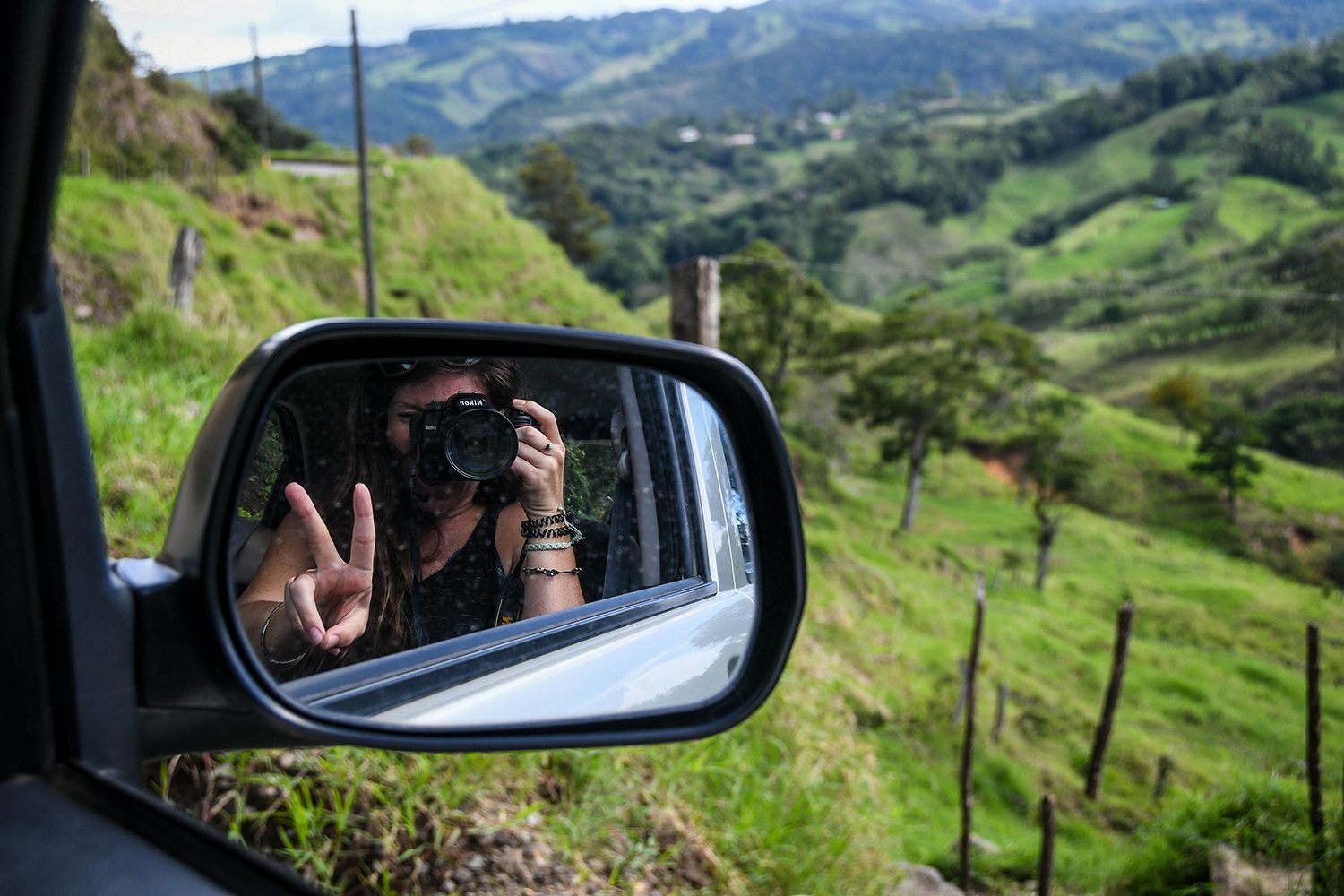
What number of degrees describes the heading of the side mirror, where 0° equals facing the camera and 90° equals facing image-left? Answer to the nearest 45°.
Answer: approximately 0°

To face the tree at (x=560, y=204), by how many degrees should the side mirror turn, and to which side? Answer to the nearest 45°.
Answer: approximately 180°

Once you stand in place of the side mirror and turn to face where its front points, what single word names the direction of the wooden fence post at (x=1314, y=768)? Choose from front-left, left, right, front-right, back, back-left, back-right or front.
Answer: back-left
